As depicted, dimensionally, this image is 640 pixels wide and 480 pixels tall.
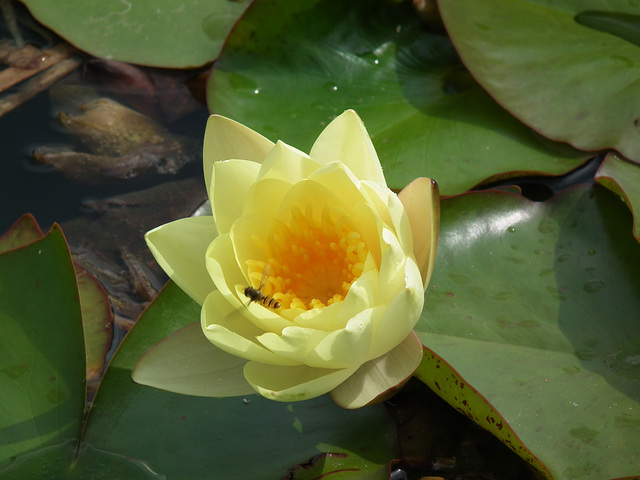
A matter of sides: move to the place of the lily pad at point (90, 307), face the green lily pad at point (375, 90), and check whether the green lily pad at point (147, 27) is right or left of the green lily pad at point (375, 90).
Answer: left

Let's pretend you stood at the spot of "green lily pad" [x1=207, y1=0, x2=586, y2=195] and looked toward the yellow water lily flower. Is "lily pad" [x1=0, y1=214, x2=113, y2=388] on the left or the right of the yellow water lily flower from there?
right

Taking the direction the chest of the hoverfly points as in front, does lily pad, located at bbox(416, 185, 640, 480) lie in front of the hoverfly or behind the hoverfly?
behind

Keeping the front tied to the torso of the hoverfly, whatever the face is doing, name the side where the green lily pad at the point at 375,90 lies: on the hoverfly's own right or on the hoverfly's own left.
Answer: on the hoverfly's own right

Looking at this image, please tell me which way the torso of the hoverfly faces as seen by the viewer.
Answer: to the viewer's left

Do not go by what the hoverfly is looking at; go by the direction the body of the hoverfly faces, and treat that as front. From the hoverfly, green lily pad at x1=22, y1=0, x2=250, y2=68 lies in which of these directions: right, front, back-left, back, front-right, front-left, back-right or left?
right

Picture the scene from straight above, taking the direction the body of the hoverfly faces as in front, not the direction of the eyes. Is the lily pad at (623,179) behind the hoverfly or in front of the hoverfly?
behind
